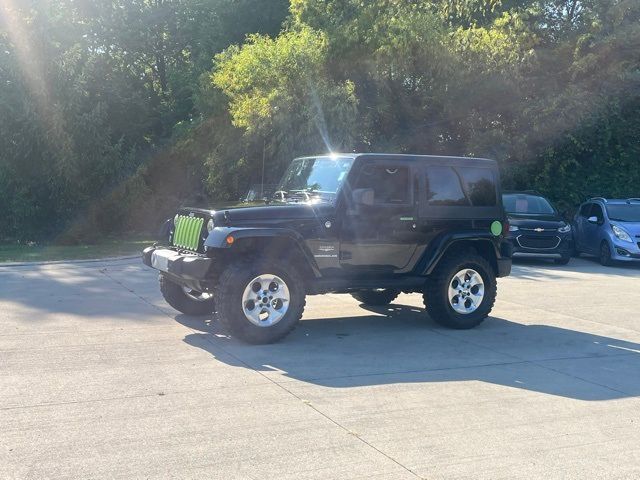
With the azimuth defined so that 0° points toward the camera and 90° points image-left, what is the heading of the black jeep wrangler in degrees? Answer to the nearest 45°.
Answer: approximately 45°
